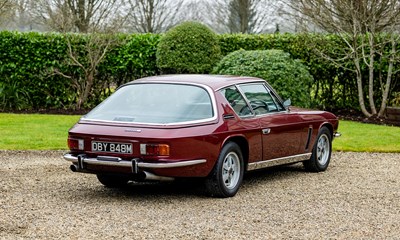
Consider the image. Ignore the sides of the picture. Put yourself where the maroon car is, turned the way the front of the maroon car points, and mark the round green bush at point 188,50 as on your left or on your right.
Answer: on your left

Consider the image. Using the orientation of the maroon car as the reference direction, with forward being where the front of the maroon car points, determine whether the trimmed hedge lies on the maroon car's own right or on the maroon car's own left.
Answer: on the maroon car's own left

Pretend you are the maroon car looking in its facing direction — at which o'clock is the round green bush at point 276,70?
The round green bush is roughly at 11 o'clock from the maroon car.

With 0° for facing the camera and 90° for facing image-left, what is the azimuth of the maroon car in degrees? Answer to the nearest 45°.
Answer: approximately 225°
